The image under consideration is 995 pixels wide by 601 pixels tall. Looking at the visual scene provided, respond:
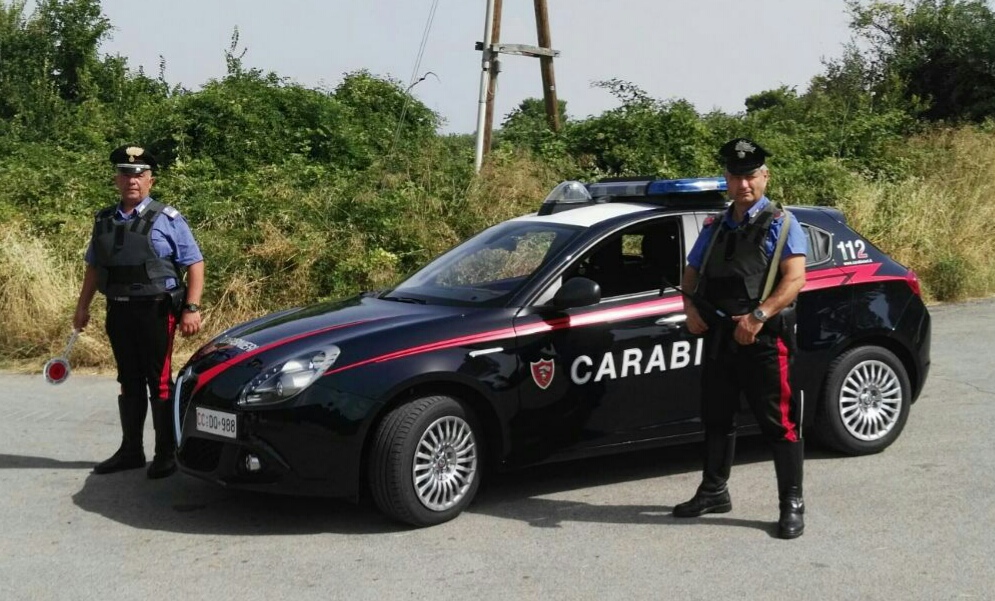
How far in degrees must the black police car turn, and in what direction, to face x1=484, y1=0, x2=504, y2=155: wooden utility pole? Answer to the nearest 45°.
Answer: approximately 135° to its right

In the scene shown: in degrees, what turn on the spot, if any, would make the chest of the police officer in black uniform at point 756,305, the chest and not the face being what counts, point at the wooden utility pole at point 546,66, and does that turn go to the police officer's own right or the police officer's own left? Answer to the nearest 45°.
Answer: approximately 135° to the police officer's own right

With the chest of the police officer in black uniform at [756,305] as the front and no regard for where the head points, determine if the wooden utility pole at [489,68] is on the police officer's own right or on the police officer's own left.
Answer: on the police officer's own right

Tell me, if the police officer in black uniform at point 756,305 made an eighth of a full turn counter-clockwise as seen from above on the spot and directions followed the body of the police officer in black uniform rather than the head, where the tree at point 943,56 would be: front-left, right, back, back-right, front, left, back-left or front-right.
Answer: back

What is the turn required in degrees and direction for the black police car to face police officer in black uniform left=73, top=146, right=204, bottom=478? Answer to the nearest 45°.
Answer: approximately 45° to its right

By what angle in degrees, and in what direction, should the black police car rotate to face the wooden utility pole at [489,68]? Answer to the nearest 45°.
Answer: approximately 135° to its right

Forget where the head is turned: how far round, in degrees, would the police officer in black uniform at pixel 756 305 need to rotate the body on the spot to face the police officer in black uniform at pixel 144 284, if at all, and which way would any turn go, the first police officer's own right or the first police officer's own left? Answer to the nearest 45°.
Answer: approximately 45° to the first police officer's own right

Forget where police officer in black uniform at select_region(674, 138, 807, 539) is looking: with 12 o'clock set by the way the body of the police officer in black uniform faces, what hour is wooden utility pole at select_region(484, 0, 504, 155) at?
The wooden utility pole is roughly at 4 o'clock from the police officer in black uniform.

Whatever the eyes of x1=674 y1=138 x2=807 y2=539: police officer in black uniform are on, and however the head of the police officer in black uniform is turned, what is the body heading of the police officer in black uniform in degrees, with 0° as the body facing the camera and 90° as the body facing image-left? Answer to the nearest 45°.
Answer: approximately 45°

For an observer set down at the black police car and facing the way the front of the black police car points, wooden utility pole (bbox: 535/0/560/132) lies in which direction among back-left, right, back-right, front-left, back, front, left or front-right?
back-right

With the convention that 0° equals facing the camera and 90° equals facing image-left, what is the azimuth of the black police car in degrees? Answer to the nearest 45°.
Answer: approximately 45°
